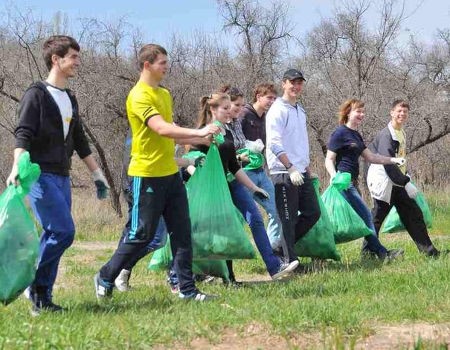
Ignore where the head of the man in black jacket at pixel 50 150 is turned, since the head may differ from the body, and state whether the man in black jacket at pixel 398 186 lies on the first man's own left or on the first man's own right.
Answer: on the first man's own left

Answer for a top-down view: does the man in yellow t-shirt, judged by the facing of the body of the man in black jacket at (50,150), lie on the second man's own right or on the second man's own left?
on the second man's own left

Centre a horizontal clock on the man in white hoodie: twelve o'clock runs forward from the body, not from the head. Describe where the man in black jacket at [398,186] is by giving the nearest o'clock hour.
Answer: The man in black jacket is roughly at 9 o'clock from the man in white hoodie.

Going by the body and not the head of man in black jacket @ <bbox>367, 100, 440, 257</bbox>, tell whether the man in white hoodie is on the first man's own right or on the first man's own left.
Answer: on the first man's own right

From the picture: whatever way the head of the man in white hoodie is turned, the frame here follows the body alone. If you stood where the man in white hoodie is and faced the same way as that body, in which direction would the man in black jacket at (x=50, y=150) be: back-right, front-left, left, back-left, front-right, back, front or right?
right

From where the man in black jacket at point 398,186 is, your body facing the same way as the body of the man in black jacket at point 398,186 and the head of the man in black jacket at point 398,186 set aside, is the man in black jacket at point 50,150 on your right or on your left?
on your right
